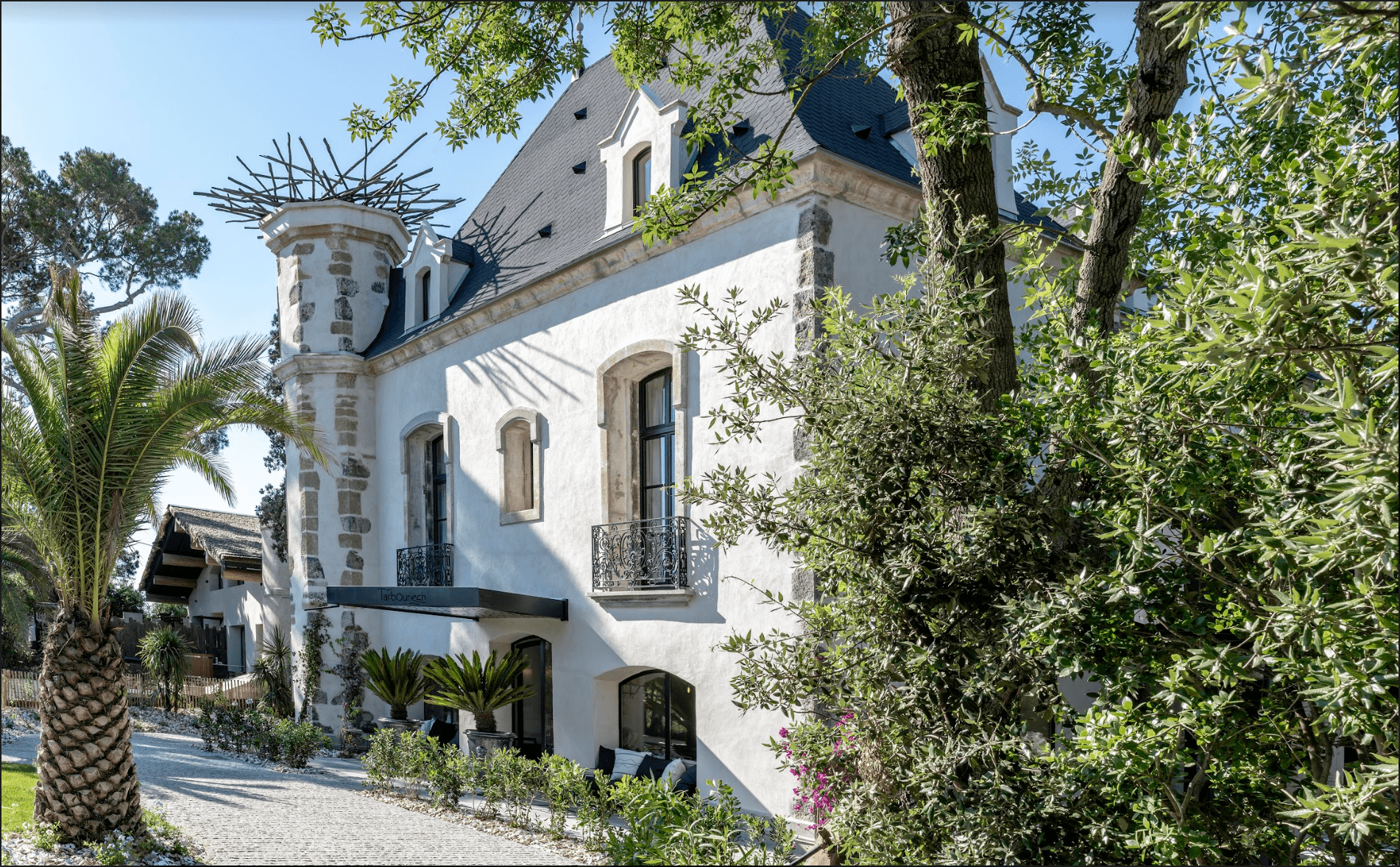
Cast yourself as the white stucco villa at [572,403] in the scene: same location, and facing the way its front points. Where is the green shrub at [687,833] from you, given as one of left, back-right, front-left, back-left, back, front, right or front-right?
front-left

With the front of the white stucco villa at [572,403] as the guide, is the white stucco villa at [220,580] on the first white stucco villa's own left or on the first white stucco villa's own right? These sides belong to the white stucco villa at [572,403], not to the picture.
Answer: on the first white stucco villa's own right

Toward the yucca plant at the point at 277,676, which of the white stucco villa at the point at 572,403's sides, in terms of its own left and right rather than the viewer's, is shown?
right

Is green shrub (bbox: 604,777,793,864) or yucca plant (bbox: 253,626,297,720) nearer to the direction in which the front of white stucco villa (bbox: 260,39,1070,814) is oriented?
the green shrub

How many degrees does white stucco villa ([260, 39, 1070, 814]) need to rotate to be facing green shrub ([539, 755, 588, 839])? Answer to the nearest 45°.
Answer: approximately 45° to its left

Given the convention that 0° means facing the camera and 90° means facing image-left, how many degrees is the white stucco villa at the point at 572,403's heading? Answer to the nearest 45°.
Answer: approximately 45°
